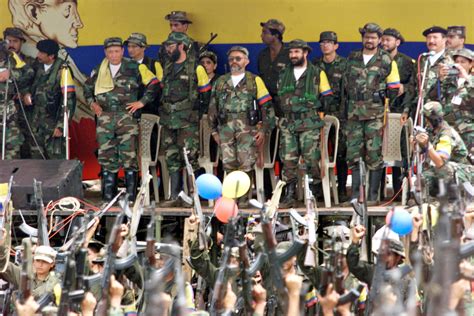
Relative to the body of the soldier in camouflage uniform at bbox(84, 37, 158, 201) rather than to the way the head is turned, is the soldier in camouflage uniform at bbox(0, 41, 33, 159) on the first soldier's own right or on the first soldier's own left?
on the first soldier's own right

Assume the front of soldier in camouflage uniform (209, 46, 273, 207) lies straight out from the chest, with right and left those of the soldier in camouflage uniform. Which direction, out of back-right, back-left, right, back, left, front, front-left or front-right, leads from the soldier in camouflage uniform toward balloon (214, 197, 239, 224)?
front

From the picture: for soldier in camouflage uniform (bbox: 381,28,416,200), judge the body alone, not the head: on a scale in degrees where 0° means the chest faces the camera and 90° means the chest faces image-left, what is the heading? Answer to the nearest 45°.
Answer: approximately 45°

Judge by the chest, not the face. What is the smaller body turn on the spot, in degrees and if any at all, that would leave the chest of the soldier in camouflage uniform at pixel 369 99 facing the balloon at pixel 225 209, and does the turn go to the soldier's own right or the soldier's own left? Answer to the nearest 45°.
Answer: approximately 45° to the soldier's own right

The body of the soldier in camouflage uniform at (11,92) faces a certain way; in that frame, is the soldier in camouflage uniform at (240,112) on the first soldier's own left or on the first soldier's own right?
on the first soldier's own left

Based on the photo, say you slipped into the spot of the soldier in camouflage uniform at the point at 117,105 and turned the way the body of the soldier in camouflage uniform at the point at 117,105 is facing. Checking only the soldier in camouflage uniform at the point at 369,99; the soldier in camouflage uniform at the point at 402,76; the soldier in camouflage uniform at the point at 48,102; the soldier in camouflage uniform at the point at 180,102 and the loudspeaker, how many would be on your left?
3

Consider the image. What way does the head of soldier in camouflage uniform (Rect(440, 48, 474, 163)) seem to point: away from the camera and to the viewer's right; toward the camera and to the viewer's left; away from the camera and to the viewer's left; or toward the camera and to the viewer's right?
toward the camera and to the viewer's left

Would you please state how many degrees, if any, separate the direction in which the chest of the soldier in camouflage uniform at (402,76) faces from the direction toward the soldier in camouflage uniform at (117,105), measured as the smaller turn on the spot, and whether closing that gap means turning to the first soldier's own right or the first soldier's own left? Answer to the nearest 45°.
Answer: approximately 45° to the first soldier's own right

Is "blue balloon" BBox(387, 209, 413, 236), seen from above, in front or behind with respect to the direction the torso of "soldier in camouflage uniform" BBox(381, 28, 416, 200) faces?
in front

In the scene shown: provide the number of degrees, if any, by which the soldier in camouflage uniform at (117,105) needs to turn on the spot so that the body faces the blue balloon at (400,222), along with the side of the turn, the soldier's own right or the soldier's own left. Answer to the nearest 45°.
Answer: approximately 45° to the soldier's own left

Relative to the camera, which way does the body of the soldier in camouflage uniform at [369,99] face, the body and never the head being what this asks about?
toward the camera

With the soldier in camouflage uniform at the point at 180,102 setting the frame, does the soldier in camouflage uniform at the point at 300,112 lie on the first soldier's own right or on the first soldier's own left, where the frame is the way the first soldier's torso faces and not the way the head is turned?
on the first soldier's own left

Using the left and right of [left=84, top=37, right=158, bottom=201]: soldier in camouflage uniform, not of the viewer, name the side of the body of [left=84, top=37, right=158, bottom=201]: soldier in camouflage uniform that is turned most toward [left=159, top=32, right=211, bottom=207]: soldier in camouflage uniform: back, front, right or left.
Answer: left

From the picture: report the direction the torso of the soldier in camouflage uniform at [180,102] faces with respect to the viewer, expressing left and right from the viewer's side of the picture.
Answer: facing the viewer and to the left of the viewer
